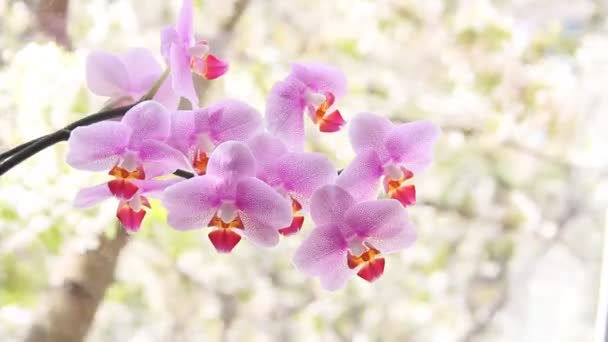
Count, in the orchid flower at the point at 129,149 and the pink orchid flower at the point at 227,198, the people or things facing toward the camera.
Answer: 2

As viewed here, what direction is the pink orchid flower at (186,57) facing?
to the viewer's right

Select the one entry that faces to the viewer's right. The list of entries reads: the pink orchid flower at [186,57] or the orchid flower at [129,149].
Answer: the pink orchid flower

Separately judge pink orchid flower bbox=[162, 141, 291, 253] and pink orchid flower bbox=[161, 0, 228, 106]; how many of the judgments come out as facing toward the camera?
1

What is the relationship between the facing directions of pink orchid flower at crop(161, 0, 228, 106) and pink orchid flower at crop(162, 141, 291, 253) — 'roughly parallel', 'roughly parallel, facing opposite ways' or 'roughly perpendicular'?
roughly perpendicular
